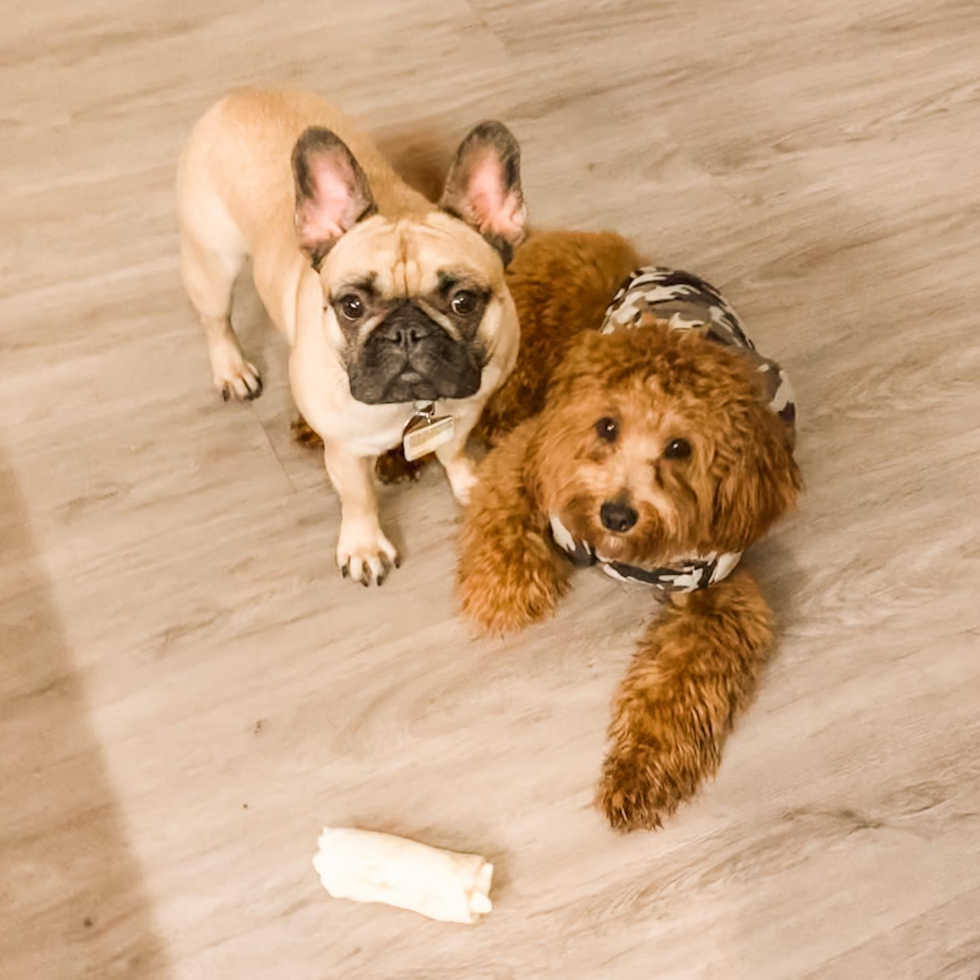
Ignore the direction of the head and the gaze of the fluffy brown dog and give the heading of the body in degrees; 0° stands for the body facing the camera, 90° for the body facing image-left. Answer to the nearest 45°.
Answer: approximately 0°

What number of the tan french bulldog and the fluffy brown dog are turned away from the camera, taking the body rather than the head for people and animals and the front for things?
0

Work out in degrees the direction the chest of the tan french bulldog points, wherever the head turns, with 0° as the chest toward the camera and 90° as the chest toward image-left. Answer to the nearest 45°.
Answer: approximately 315°
